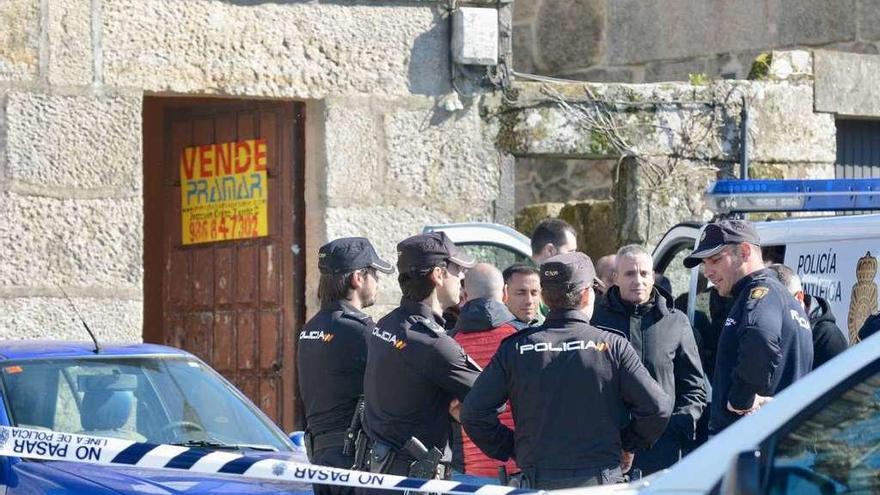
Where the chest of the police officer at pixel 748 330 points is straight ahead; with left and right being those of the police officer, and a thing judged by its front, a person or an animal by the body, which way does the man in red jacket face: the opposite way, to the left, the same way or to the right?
to the right

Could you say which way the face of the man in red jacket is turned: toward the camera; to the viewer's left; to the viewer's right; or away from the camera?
away from the camera

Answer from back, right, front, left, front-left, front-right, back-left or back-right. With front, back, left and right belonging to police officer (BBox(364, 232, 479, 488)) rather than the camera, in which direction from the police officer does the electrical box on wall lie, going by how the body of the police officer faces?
front-left

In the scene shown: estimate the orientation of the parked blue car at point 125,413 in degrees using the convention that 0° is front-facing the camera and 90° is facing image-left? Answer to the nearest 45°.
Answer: approximately 315°

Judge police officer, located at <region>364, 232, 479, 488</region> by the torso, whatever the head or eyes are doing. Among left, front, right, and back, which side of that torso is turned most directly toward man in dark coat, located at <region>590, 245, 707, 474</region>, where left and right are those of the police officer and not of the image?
front

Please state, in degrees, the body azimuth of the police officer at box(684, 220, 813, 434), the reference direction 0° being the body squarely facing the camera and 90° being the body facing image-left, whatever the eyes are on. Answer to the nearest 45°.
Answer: approximately 90°

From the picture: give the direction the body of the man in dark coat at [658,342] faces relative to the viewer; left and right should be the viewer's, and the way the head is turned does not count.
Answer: facing the viewer
